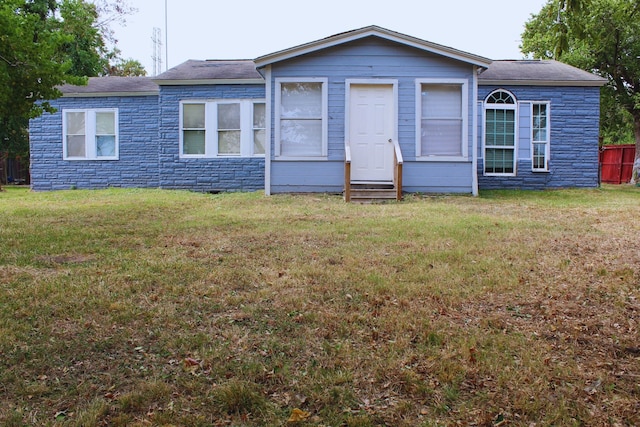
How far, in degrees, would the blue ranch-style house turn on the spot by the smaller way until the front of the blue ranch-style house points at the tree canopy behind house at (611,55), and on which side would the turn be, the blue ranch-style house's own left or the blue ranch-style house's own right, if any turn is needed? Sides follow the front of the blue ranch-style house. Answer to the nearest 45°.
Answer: approximately 135° to the blue ranch-style house's own left

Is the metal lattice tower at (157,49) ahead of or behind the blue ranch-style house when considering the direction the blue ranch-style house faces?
behind

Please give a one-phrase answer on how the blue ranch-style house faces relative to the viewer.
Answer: facing the viewer
